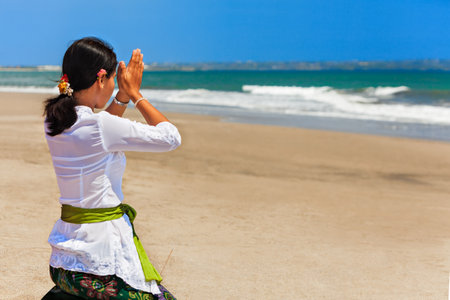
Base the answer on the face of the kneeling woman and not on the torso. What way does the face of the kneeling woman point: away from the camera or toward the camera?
away from the camera

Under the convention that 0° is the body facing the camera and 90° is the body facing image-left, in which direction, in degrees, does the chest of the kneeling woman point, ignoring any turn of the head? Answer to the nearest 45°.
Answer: approximately 225°
